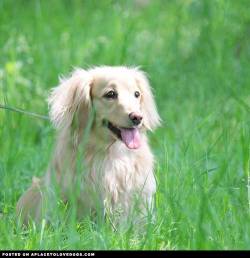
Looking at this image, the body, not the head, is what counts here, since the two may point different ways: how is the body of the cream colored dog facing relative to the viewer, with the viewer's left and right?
facing the viewer and to the right of the viewer
